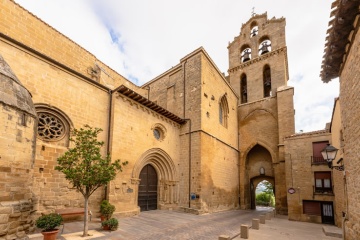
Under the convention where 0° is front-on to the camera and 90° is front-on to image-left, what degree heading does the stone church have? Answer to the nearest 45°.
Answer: approximately 315°
